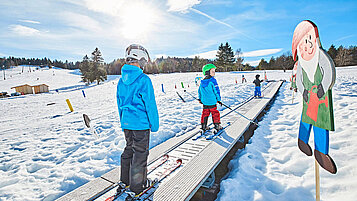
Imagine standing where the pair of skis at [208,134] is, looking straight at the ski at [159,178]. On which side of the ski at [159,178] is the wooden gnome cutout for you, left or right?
left

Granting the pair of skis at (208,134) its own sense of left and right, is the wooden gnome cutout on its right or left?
on its right

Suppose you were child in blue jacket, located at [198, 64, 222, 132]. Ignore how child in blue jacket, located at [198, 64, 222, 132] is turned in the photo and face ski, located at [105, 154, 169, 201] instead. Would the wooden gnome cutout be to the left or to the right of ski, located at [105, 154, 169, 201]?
left

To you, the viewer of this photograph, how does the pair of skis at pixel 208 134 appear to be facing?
facing away from the viewer and to the right of the viewer

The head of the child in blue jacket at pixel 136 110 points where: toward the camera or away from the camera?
away from the camera

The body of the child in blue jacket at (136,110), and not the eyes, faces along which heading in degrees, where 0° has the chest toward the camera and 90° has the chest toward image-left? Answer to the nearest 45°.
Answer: approximately 225°

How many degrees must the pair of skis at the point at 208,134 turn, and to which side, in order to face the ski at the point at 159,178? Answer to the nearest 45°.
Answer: approximately 135° to its right
